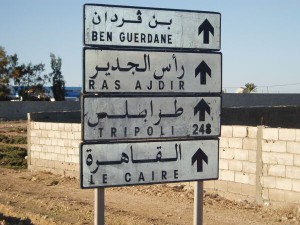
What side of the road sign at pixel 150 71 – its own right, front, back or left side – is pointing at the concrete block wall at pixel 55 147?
back

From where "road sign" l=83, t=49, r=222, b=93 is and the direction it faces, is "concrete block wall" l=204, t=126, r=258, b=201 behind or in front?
behind

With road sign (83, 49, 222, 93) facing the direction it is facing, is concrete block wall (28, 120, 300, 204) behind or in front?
behind

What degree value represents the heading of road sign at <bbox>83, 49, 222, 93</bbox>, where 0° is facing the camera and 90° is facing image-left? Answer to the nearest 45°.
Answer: approximately 0°
